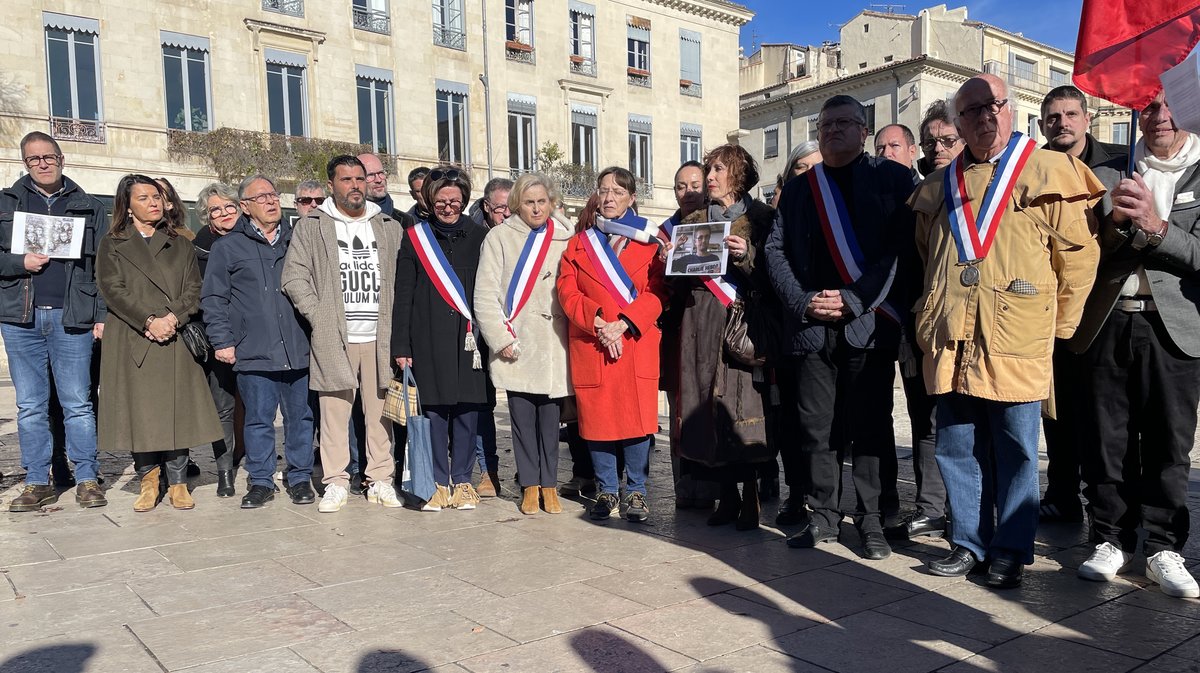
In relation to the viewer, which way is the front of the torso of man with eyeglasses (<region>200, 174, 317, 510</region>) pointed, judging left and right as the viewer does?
facing the viewer and to the right of the viewer

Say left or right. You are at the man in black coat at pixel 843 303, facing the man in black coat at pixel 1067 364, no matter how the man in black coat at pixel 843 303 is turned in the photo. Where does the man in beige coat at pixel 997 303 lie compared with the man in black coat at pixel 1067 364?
right

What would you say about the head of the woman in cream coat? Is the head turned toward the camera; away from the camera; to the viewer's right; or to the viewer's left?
toward the camera

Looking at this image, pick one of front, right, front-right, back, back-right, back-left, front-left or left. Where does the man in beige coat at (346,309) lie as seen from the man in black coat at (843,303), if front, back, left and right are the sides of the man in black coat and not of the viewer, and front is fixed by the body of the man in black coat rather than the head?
right

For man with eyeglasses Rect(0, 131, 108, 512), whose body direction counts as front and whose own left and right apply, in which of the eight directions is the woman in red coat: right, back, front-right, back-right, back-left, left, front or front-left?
front-left

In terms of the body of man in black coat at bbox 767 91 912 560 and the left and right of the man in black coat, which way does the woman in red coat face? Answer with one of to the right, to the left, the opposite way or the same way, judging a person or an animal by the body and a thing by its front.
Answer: the same way

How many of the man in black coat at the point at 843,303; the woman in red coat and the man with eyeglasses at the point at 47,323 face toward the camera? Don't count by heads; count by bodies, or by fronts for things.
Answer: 3

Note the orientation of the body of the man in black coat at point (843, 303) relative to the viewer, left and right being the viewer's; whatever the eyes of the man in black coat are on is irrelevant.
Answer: facing the viewer

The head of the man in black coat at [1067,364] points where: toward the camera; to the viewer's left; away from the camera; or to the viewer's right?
toward the camera

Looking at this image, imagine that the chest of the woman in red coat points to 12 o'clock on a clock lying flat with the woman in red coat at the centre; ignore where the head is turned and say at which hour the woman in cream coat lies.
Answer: The woman in cream coat is roughly at 4 o'clock from the woman in red coat.

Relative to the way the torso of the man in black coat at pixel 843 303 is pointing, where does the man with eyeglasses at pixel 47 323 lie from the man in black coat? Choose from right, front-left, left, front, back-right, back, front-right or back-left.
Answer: right

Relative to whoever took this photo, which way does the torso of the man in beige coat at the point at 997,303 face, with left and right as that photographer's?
facing the viewer and to the left of the viewer

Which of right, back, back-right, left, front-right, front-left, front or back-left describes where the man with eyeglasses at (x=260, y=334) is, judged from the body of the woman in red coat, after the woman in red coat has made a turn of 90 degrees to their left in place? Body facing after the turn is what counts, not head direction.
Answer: back
